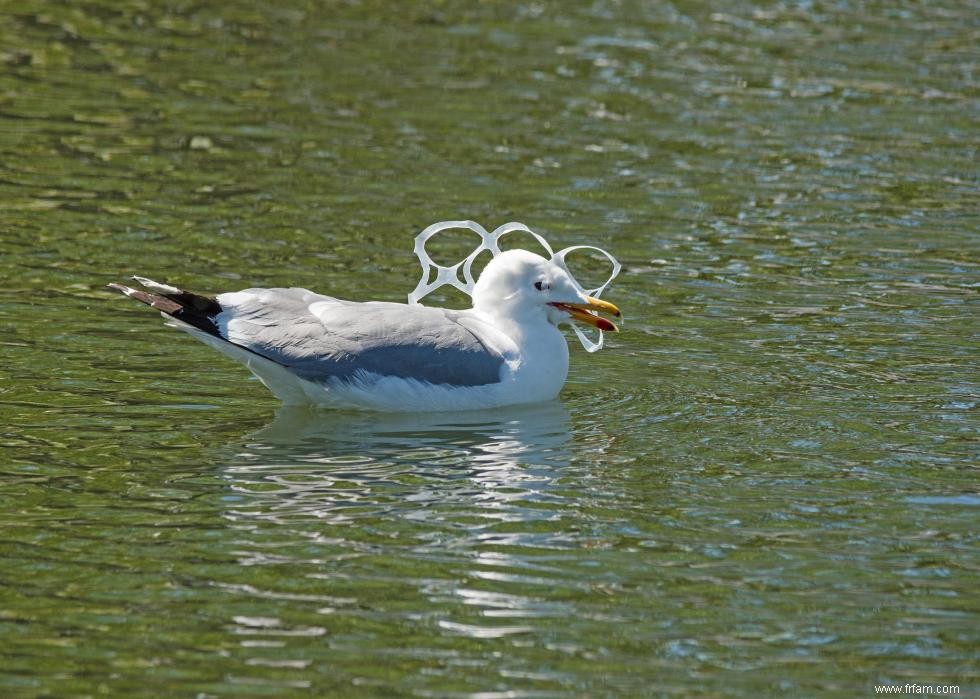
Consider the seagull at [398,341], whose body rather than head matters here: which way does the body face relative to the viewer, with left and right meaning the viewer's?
facing to the right of the viewer
